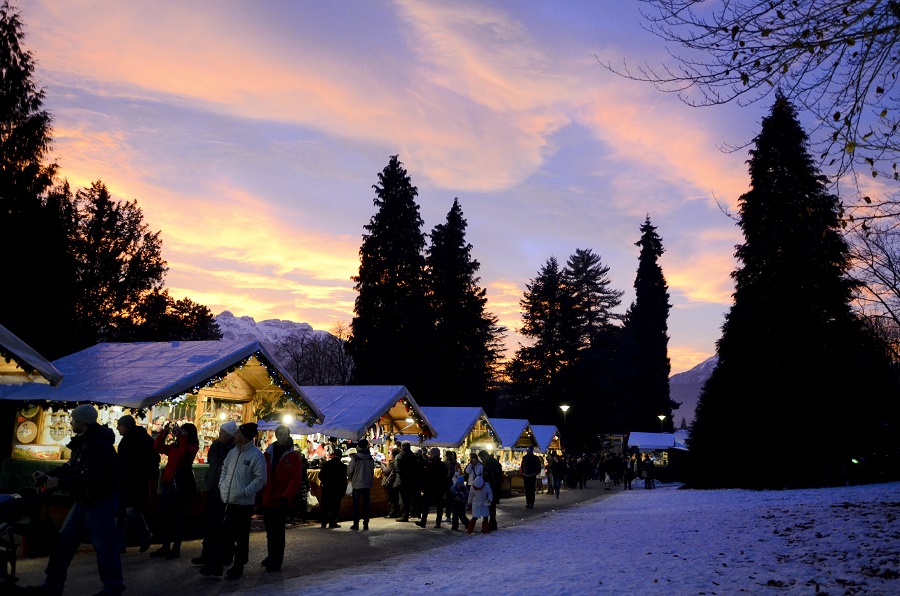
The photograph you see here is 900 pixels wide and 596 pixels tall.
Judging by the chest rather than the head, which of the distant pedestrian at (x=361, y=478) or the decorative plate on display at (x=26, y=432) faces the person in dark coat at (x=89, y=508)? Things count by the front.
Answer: the decorative plate on display

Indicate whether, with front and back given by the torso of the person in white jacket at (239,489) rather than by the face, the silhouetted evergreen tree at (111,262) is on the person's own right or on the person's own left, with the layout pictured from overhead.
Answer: on the person's own right

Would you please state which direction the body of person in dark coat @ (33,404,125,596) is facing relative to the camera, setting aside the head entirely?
to the viewer's left

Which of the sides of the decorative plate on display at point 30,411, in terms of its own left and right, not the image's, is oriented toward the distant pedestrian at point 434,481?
left

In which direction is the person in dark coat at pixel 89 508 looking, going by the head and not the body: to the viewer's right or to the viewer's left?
to the viewer's left

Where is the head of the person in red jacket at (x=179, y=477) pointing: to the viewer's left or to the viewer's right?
to the viewer's left

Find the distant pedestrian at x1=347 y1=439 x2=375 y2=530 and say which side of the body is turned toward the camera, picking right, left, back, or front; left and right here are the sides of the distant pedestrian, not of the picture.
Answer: back

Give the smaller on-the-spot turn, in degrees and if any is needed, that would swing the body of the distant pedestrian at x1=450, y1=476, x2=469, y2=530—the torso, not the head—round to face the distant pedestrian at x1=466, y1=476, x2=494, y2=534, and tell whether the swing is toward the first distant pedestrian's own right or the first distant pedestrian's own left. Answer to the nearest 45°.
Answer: approximately 45° to the first distant pedestrian's own left

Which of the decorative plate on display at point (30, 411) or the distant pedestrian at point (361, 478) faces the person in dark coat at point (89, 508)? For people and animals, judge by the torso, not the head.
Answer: the decorative plate on display

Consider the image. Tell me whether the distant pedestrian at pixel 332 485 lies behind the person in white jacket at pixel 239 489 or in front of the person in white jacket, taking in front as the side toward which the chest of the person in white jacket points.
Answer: behind
